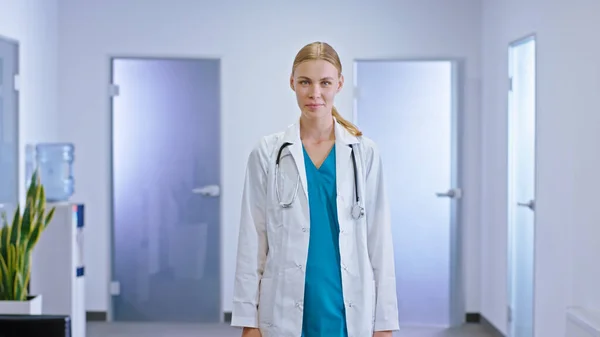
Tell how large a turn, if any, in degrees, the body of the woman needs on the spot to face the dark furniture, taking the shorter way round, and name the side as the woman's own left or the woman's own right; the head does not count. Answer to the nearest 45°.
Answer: approximately 135° to the woman's own right

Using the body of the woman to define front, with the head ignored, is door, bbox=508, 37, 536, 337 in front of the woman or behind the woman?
behind
